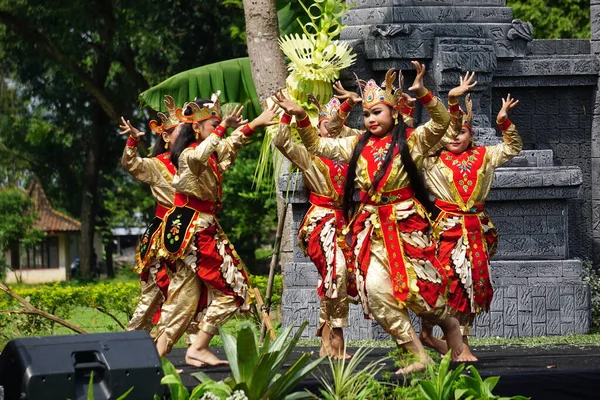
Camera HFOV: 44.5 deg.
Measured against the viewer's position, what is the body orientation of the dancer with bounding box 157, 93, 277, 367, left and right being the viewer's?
facing to the right of the viewer

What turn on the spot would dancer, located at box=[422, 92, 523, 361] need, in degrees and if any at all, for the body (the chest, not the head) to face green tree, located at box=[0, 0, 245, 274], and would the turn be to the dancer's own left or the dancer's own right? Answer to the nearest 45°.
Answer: approximately 135° to the dancer's own right

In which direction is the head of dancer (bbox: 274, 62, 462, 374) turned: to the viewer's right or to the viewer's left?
to the viewer's left

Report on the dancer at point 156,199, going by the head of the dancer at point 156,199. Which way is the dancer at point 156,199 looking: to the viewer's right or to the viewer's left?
to the viewer's right

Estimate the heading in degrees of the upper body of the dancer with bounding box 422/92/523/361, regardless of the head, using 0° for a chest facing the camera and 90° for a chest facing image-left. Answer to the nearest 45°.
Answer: approximately 0°

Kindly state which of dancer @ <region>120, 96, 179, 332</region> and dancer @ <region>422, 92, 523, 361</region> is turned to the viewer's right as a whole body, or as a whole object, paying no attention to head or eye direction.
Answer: dancer @ <region>120, 96, 179, 332</region>

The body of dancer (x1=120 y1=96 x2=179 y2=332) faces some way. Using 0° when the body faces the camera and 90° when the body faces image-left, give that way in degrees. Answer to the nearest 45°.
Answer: approximately 270°

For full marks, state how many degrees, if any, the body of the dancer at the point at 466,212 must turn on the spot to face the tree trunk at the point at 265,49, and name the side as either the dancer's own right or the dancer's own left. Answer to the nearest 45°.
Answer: approximately 135° to the dancer's own right

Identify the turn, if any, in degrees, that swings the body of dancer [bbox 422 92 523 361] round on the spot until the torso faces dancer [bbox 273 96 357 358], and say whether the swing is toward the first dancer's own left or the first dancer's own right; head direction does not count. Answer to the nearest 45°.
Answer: approximately 90° to the first dancer's own right
